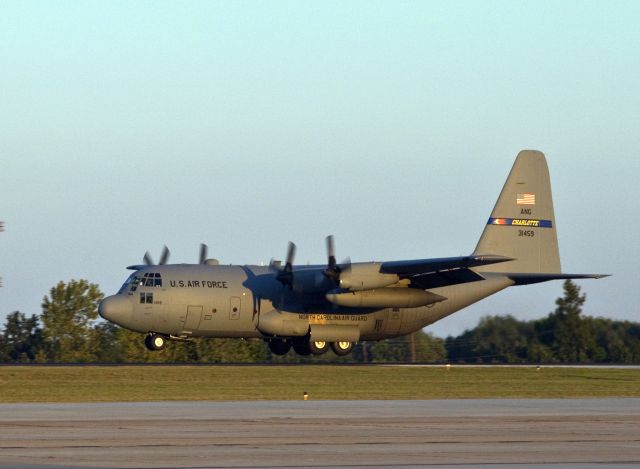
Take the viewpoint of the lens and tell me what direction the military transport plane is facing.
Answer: facing the viewer and to the left of the viewer
